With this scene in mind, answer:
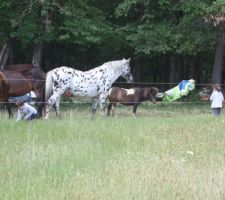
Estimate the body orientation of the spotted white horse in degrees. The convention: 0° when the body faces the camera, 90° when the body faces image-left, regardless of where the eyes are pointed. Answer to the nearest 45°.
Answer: approximately 270°

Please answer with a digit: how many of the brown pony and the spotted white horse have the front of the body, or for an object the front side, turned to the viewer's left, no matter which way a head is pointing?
0

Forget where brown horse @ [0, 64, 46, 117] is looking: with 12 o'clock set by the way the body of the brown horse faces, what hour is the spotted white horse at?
The spotted white horse is roughly at 12 o'clock from the brown horse.

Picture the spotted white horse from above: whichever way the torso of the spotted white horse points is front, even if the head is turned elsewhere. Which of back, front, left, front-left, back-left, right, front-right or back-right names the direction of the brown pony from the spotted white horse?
front-left

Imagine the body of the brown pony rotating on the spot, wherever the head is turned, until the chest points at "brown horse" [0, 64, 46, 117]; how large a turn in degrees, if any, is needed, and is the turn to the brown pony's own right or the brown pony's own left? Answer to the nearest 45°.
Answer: approximately 135° to the brown pony's own right

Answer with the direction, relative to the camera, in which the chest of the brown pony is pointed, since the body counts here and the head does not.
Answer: to the viewer's right

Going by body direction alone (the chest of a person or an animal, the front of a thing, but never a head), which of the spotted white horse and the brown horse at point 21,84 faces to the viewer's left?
the brown horse

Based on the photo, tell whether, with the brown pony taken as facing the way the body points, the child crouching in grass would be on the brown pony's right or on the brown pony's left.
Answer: on the brown pony's right
